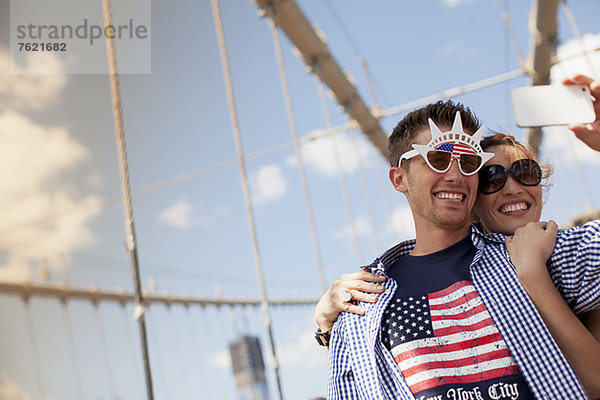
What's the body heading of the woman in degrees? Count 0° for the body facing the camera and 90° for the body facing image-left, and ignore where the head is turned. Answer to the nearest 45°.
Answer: approximately 0°

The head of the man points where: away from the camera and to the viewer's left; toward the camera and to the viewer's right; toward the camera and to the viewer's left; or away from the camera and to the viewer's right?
toward the camera and to the viewer's right
